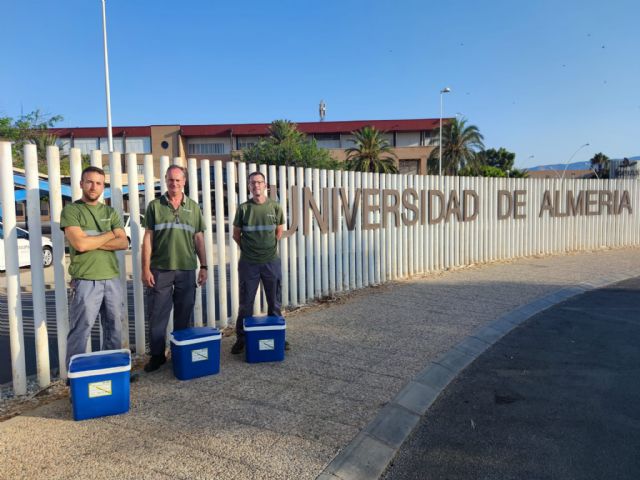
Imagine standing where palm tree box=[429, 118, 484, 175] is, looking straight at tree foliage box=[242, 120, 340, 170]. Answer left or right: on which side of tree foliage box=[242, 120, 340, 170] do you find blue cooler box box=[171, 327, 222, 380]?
left

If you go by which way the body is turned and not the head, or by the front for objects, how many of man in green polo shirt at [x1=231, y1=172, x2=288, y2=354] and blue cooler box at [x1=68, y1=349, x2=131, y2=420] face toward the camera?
2

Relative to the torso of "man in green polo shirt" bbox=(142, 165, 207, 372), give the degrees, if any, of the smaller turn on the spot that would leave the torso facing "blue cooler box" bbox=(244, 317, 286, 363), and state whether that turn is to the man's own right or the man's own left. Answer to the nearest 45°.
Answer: approximately 90° to the man's own left

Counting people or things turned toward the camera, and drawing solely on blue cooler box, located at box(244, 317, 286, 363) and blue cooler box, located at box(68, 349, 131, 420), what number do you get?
2

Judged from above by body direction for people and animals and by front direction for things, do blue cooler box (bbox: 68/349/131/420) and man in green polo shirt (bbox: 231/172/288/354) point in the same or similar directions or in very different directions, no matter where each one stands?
same or similar directions

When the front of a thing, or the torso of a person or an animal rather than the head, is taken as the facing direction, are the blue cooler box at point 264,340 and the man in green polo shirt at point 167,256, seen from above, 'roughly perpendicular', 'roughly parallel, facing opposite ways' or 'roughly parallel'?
roughly parallel

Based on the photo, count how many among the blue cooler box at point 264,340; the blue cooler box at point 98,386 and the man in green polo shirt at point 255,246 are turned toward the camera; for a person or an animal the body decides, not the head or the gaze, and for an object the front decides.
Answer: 3

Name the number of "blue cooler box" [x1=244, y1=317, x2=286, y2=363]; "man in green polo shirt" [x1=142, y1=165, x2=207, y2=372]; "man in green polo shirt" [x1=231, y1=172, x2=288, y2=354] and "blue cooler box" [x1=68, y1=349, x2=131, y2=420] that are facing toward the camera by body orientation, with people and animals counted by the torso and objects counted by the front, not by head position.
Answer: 4

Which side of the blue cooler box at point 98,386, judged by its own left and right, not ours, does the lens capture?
front

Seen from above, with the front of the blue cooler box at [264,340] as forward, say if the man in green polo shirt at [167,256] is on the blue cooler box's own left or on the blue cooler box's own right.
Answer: on the blue cooler box's own right

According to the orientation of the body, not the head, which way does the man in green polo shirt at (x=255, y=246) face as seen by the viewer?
toward the camera
